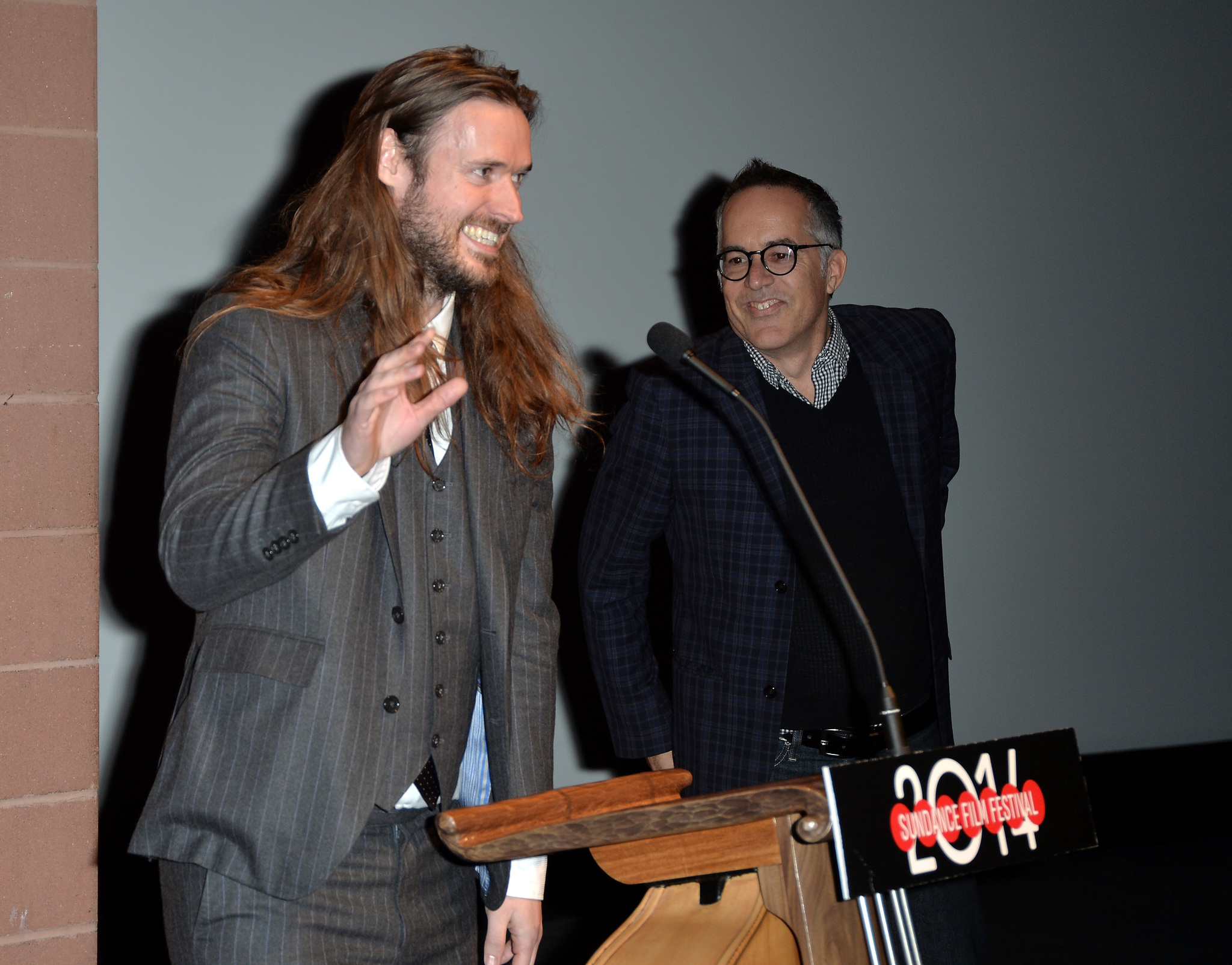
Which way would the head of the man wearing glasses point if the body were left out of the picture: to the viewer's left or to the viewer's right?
to the viewer's left

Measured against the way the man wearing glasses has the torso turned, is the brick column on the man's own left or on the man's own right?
on the man's own right

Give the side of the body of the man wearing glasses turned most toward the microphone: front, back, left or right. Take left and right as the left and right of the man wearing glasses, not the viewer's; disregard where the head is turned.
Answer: front

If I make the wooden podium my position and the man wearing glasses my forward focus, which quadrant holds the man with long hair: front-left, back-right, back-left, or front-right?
front-left

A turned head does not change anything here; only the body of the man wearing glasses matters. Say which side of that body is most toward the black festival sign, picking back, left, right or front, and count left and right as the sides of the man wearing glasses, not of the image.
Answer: front

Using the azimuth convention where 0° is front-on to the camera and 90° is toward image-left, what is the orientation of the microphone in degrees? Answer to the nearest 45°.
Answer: approximately 90°

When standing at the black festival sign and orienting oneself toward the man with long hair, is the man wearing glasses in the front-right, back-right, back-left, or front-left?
front-right

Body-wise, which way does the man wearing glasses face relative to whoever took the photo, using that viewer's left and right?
facing the viewer

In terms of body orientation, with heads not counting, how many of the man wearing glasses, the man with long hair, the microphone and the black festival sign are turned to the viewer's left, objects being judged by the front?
1

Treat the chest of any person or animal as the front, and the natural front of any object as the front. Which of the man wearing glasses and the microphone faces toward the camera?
the man wearing glasses

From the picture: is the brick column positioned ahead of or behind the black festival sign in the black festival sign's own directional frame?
behind
